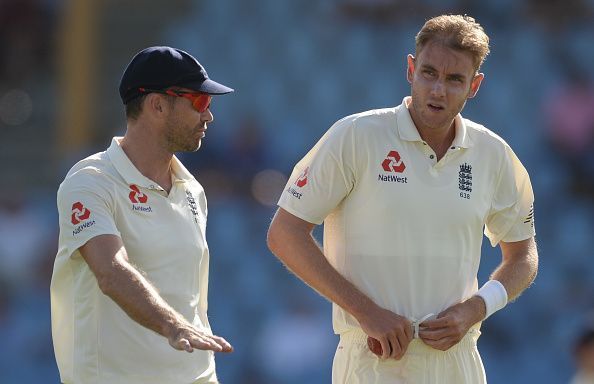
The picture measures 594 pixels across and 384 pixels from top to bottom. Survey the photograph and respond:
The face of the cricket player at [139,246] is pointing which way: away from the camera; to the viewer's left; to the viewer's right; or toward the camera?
to the viewer's right

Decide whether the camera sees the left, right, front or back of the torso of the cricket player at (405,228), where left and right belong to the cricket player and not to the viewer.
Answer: front

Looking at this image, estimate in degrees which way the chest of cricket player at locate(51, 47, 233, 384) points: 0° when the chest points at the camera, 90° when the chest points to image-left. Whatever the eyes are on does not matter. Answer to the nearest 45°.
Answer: approximately 315°

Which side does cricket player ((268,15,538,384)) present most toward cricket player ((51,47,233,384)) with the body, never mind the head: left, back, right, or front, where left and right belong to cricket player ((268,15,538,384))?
right

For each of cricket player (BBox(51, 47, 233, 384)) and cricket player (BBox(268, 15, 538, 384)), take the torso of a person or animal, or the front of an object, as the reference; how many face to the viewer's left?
0

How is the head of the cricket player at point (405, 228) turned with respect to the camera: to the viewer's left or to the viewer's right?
to the viewer's left

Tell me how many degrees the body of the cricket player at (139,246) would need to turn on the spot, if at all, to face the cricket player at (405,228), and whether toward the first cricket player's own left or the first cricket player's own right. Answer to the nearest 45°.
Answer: approximately 45° to the first cricket player's own left
